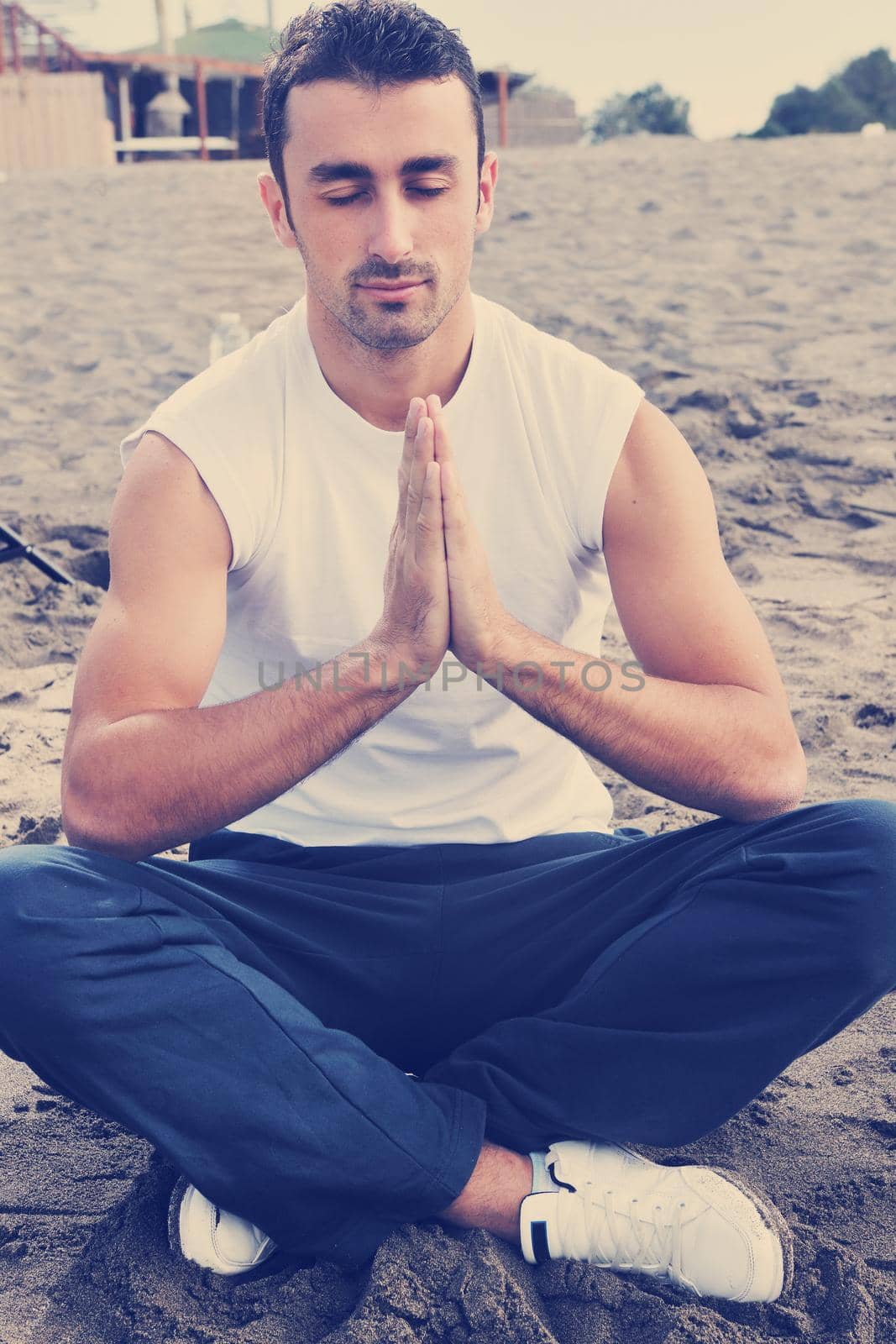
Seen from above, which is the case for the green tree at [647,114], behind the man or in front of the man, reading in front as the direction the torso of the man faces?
behind

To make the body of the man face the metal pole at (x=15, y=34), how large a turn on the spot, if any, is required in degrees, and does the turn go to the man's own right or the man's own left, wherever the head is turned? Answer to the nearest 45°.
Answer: approximately 180°

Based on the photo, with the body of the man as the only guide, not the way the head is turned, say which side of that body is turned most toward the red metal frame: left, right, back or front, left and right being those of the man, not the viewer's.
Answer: back

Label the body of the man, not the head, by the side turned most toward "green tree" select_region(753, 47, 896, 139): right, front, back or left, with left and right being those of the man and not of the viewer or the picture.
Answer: back

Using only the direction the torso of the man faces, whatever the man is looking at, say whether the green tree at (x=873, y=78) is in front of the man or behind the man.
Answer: behind

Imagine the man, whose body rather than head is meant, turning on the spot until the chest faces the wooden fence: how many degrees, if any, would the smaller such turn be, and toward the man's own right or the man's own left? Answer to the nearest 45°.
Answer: approximately 180°

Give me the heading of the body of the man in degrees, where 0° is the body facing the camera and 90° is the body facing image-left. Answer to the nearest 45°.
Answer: approximately 0°
